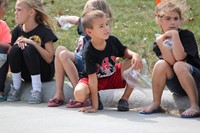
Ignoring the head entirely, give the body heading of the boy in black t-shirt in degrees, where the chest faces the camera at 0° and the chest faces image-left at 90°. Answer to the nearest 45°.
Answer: approximately 0°

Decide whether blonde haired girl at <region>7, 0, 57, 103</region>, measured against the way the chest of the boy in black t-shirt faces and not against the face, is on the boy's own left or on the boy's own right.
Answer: on the boy's own right

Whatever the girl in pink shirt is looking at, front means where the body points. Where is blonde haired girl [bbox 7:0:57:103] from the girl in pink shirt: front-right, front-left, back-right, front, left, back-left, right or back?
left

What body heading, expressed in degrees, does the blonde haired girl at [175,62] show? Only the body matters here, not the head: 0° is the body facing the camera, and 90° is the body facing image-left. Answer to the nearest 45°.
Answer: approximately 45°

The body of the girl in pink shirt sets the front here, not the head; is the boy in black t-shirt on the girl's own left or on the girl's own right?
on the girl's own left

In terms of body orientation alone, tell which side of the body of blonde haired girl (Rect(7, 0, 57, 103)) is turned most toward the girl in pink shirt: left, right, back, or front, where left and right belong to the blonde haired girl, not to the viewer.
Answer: right

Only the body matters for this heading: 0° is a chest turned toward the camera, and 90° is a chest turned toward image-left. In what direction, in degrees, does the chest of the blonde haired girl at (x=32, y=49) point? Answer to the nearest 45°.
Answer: approximately 45°
